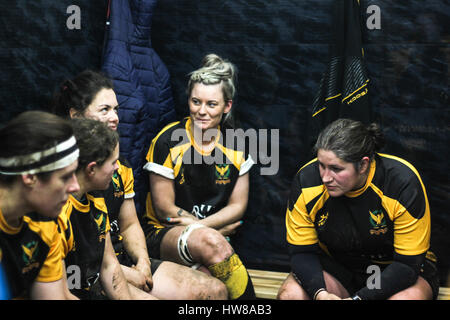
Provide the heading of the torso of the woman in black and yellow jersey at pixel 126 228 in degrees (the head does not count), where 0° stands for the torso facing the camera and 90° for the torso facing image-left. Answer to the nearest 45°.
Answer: approximately 315°

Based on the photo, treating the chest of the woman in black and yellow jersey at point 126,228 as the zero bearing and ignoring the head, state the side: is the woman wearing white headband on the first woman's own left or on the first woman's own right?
on the first woman's own right

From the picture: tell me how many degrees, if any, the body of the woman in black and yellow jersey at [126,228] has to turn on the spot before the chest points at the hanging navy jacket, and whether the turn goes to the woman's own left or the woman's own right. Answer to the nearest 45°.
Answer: approximately 135° to the woman's own left

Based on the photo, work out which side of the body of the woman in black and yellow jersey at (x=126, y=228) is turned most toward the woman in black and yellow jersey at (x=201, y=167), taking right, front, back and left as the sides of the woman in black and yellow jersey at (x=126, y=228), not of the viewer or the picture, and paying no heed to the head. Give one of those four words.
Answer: left
